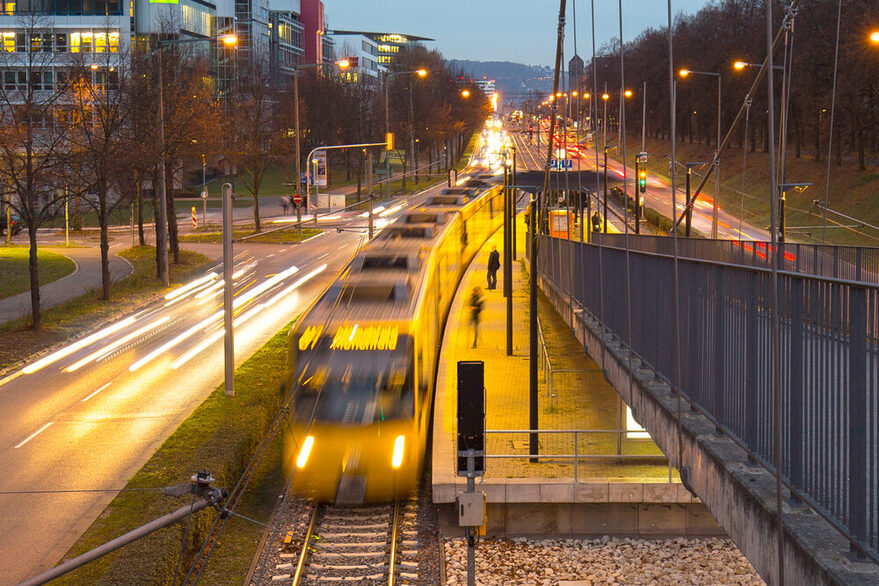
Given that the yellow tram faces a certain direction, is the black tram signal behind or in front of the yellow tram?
in front

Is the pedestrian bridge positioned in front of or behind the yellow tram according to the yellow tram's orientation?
in front

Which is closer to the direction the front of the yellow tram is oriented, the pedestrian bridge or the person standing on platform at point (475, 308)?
the pedestrian bridge

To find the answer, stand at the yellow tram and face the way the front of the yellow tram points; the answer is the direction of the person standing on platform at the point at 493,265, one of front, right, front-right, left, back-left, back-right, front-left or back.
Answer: back

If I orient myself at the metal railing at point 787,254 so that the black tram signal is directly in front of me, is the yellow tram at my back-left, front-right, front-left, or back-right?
front-right

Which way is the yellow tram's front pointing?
toward the camera

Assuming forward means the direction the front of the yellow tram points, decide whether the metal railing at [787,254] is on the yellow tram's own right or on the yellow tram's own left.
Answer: on the yellow tram's own left

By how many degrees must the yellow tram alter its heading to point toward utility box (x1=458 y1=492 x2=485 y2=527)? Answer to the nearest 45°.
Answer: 0° — it already faces it

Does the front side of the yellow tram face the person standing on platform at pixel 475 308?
no

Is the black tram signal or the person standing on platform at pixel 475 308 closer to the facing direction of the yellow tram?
the black tram signal
